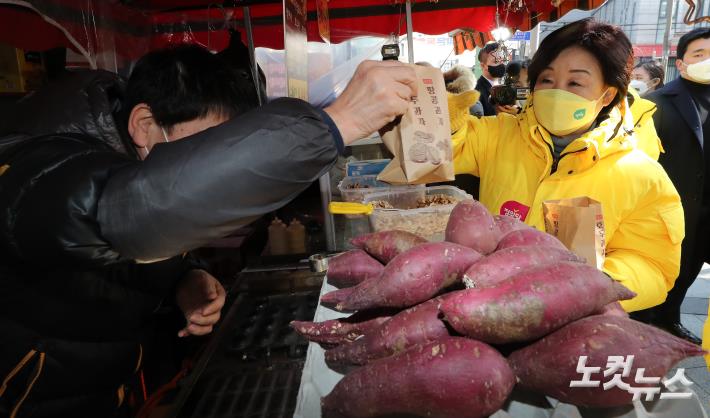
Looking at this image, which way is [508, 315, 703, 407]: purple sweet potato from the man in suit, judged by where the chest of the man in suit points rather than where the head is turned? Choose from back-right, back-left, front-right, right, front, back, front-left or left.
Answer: front-right

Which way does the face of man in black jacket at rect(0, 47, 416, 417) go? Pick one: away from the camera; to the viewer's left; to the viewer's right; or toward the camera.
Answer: to the viewer's right

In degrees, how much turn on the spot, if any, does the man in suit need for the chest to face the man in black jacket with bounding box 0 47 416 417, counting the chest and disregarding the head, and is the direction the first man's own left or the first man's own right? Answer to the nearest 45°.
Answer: approximately 45° to the first man's own right

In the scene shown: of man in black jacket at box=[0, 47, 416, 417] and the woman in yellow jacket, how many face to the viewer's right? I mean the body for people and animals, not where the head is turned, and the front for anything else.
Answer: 1

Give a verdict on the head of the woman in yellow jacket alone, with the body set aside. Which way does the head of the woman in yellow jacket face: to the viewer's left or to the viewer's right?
to the viewer's left

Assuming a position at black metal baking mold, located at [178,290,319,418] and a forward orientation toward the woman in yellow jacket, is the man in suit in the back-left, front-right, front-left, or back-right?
front-left

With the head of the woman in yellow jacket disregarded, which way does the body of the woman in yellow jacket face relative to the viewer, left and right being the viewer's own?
facing the viewer and to the left of the viewer

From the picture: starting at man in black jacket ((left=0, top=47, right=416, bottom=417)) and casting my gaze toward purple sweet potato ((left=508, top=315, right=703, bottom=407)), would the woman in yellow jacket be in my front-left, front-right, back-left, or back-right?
front-left

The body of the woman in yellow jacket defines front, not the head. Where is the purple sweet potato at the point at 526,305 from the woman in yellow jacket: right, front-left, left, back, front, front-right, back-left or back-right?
front-left

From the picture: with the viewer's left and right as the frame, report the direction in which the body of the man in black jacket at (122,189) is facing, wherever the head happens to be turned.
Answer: facing to the right of the viewer

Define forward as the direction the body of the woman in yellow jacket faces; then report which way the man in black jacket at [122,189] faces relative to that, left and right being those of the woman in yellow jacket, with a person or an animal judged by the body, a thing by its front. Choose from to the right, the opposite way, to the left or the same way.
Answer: the opposite way
